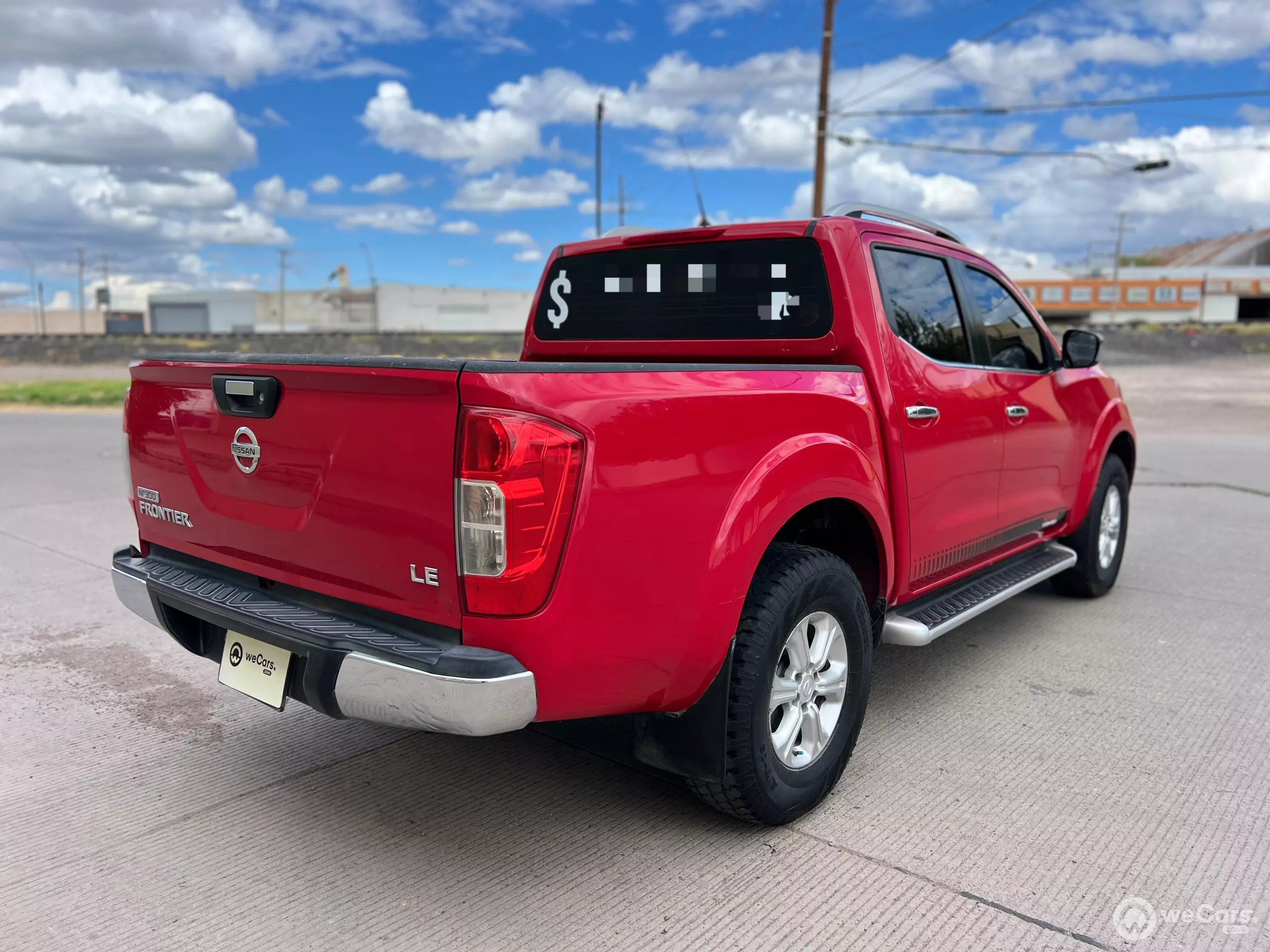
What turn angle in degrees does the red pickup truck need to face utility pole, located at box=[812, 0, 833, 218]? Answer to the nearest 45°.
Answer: approximately 45° to its left

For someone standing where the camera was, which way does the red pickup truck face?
facing away from the viewer and to the right of the viewer
